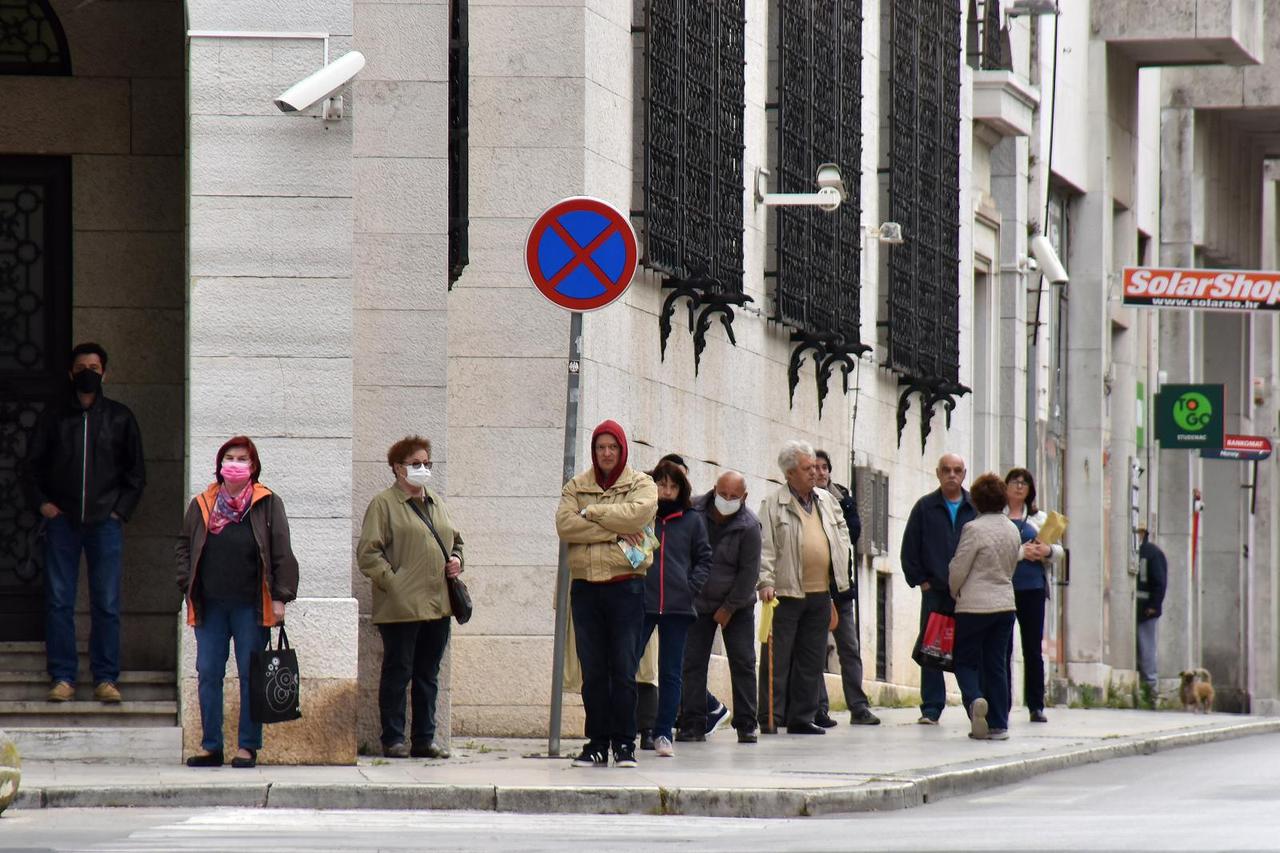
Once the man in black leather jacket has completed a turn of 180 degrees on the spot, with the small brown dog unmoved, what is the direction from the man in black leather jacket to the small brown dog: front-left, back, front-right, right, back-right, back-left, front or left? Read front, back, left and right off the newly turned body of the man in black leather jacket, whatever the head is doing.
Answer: front-right

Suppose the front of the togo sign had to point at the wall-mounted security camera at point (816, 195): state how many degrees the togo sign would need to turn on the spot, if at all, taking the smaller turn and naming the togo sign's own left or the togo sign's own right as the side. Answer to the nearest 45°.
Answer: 0° — it already faces it

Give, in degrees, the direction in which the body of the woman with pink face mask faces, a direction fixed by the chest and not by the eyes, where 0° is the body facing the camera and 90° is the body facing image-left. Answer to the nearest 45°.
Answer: approximately 0°

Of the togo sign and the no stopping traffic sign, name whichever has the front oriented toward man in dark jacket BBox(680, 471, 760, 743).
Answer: the togo sign

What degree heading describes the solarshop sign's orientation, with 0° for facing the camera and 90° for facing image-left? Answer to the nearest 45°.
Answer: approximately 0°
